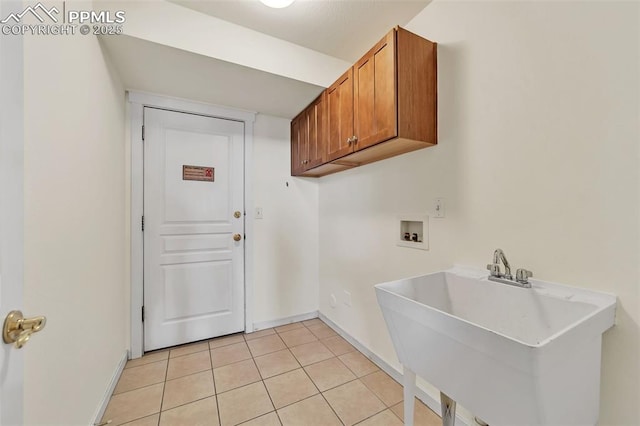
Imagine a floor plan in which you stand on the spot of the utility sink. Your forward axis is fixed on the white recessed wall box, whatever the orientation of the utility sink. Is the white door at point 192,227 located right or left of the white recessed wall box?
left

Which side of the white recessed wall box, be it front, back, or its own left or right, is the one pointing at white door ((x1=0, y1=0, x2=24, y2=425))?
front

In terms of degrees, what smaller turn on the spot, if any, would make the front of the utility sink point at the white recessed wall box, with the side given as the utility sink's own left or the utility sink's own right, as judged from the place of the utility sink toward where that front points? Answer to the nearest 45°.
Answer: approximately 90° to the utility sink's own right

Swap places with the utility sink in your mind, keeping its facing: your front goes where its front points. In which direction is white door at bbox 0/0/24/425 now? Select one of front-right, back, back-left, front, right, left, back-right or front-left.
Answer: front

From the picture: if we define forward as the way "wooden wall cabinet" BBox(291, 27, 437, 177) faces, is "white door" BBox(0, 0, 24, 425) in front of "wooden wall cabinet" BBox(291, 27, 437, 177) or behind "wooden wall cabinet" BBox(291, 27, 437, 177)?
in front

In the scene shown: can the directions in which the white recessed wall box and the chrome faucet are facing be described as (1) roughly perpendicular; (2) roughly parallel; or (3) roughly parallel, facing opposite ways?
roughly parallel

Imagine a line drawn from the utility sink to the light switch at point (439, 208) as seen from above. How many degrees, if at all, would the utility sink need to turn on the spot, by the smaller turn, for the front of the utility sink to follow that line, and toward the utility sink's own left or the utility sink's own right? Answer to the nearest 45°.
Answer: approximately 90° to the utility sink's own right

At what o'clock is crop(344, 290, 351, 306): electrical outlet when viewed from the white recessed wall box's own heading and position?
The electrical outlet is roughly at 3 o'clock from the white recessed wall box.

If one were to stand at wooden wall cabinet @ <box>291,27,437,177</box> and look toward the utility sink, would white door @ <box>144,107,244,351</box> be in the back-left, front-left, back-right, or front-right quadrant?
back-right

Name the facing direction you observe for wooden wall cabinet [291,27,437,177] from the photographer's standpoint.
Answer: facing the viewer and to the left of the viewer

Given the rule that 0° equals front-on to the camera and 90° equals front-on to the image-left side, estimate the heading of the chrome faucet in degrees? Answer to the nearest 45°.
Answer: approximately 45°

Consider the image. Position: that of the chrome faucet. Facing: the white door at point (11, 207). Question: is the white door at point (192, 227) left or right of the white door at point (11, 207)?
right

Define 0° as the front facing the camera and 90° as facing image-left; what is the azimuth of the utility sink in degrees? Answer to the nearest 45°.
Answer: approximately 45°

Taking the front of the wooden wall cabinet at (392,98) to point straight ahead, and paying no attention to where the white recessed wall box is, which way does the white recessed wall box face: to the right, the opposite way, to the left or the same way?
the same way

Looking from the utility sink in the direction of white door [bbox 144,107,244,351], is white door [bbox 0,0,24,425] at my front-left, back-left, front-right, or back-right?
front-left

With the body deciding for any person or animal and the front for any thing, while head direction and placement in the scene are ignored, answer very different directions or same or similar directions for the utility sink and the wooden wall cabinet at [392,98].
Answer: same or similar directions

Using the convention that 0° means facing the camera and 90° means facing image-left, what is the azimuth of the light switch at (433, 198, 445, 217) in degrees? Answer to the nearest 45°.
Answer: approximately 45°
